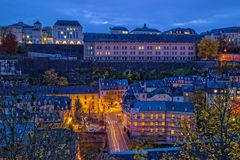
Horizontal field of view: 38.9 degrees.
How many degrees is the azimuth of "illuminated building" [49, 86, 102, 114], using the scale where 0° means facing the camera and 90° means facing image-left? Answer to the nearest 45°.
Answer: approximately 0°

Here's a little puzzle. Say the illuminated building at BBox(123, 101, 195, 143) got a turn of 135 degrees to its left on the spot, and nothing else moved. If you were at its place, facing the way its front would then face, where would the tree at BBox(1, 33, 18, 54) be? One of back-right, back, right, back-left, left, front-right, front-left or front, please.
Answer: left

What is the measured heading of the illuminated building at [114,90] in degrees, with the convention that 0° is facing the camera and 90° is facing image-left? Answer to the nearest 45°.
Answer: approximately 0°

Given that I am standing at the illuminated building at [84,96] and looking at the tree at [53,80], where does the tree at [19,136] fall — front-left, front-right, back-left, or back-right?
back-left

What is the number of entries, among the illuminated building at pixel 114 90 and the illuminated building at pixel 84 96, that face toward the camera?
2

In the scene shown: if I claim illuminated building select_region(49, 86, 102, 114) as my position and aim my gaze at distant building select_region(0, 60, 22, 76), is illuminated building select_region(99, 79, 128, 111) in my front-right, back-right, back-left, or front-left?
back-right

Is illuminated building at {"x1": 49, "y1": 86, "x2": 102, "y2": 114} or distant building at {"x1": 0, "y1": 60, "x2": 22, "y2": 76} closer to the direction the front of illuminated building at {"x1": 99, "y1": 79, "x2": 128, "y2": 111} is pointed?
the illuminated building
